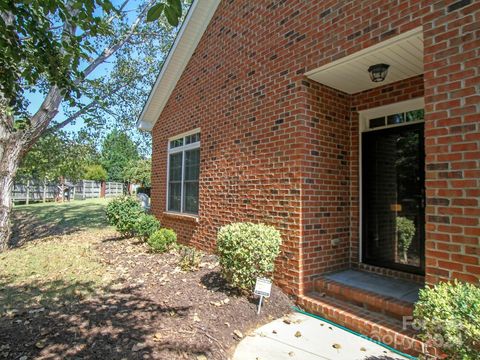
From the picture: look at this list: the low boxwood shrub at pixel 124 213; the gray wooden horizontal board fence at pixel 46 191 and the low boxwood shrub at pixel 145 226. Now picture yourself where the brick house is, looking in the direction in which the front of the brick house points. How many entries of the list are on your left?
0

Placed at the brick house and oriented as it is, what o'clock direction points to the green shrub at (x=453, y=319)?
The green shrub is roughly at 10 o'clock from the brick house.

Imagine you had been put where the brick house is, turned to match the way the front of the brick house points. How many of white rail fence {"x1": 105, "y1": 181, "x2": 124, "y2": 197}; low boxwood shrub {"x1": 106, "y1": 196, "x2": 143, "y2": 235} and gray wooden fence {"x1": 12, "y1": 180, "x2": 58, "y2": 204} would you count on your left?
0

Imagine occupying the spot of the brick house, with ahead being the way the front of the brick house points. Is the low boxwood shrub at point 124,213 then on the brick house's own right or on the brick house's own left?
on the brick house's own right

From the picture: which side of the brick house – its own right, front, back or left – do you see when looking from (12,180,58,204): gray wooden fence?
right

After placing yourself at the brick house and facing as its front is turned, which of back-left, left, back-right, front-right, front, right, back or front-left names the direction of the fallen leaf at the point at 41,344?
front

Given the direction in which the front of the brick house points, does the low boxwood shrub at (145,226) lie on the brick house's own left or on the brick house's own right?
on the brick house's own right

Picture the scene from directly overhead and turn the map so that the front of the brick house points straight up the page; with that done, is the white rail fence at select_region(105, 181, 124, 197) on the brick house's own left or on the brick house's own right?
on the brick house's own right

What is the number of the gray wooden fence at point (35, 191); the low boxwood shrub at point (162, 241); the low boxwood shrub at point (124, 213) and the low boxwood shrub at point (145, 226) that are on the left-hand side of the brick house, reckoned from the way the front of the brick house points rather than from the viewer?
0

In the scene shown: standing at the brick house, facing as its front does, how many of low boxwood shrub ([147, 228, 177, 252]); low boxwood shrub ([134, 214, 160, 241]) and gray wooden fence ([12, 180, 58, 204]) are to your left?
0

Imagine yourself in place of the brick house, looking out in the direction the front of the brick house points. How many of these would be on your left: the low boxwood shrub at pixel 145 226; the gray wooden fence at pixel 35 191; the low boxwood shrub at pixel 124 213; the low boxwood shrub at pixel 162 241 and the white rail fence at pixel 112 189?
0

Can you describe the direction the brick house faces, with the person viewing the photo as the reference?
facing the viewer and to the left of the viewer

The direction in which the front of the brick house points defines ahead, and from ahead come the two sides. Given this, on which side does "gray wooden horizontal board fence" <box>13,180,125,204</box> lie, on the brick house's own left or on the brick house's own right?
on the brick house's own right
